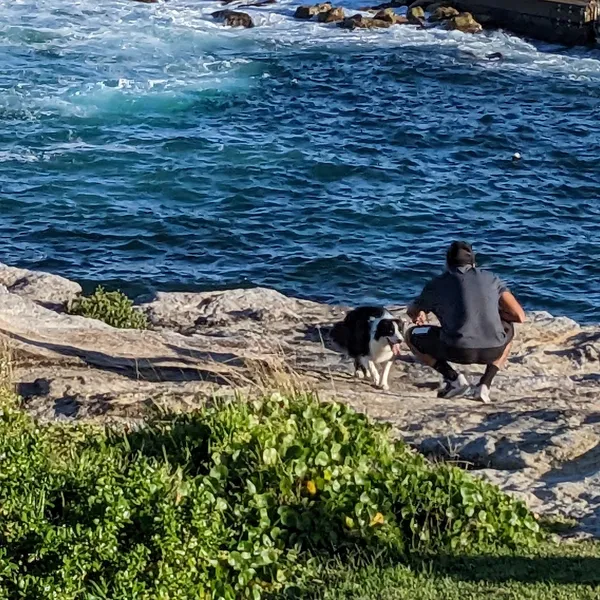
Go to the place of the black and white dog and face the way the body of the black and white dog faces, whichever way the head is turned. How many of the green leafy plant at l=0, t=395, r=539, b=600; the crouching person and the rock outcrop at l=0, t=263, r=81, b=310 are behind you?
1

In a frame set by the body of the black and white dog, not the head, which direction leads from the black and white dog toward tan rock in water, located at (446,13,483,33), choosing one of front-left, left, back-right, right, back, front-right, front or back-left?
back-left

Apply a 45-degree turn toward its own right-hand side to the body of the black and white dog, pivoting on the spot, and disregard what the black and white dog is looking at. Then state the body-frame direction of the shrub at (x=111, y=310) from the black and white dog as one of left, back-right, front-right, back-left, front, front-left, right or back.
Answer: back-right

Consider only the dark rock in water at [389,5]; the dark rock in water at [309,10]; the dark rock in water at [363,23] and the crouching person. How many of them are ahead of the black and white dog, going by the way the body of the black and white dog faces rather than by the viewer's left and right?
1

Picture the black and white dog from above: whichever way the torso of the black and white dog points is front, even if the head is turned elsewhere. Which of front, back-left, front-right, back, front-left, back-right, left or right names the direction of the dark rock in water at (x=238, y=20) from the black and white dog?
back-left

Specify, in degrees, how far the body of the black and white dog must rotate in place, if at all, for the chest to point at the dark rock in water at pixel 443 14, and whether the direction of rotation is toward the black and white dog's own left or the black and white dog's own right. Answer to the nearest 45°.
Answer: approximately 135° to the black and white dog's own left

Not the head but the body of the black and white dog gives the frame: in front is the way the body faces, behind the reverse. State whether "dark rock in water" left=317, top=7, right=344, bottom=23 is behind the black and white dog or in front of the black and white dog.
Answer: behind

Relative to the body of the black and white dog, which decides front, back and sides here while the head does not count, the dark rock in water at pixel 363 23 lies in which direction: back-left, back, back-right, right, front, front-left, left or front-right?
back-left

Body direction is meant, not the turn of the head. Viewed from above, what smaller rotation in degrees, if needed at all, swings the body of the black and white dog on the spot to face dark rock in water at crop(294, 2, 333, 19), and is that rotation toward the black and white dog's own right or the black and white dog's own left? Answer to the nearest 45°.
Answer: approximately 135° to the black and white dog's own left

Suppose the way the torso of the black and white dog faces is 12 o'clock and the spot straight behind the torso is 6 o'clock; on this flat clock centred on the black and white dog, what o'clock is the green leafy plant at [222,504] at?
The green leafy plant is roughly at 2 o'clock from the black and white dog.

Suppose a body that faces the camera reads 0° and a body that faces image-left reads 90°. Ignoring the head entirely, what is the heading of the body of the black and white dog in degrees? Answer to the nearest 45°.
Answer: approximately 315°

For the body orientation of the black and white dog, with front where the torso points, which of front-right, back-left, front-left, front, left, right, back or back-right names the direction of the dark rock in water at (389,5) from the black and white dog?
back-left

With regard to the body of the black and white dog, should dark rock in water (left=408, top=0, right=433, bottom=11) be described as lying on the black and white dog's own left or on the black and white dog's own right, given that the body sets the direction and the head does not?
on the black and white dog's own left

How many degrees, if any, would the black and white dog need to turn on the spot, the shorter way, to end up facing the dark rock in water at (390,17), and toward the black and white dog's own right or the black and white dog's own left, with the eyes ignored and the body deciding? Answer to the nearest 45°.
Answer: approximately 135° to the black and white dog's own left
